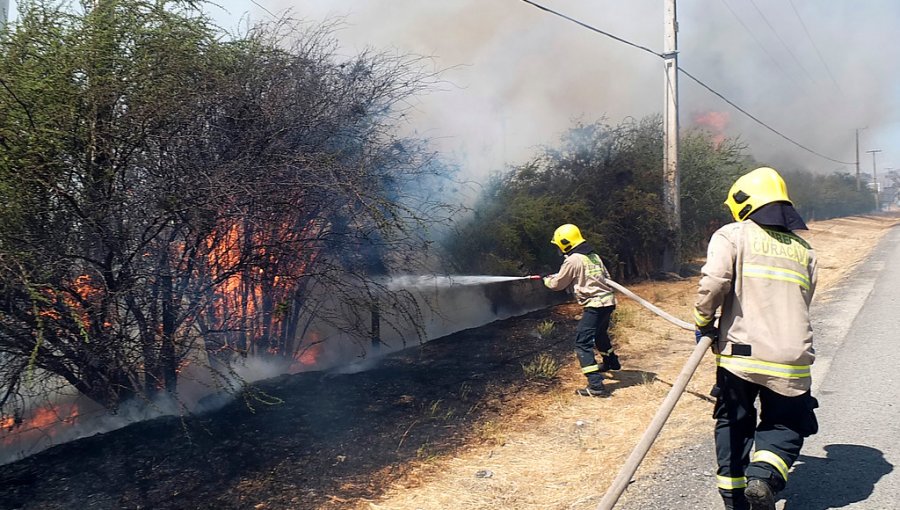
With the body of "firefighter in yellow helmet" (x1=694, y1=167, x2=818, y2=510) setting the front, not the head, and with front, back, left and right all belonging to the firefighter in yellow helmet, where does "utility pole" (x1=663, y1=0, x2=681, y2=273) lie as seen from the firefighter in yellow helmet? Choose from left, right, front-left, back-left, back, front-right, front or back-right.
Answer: front-right

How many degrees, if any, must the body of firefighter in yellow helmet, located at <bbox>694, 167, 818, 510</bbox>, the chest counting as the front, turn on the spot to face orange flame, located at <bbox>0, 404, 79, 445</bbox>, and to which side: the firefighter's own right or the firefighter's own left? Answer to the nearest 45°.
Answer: approximately 45° to the firefighter's own left

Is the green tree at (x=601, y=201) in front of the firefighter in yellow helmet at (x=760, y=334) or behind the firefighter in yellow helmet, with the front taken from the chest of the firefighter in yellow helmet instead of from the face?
in front

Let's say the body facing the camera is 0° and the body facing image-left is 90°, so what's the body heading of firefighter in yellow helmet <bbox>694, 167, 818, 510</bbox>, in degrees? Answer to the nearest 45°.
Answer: approximately 135°

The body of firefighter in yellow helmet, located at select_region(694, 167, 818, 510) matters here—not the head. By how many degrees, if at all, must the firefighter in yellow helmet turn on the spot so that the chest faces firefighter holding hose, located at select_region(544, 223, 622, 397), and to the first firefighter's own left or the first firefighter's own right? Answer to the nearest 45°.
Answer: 0° — they already face them

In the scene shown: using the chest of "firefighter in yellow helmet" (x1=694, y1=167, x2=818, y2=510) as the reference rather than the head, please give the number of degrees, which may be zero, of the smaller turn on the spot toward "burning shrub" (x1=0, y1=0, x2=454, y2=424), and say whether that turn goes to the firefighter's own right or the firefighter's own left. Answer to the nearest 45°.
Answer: approximately 45° to the firefighter's own left

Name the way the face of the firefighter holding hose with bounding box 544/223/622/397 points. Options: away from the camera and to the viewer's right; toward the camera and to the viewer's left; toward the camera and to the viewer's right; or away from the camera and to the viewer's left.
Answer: away from the camera and to the viewer's left
